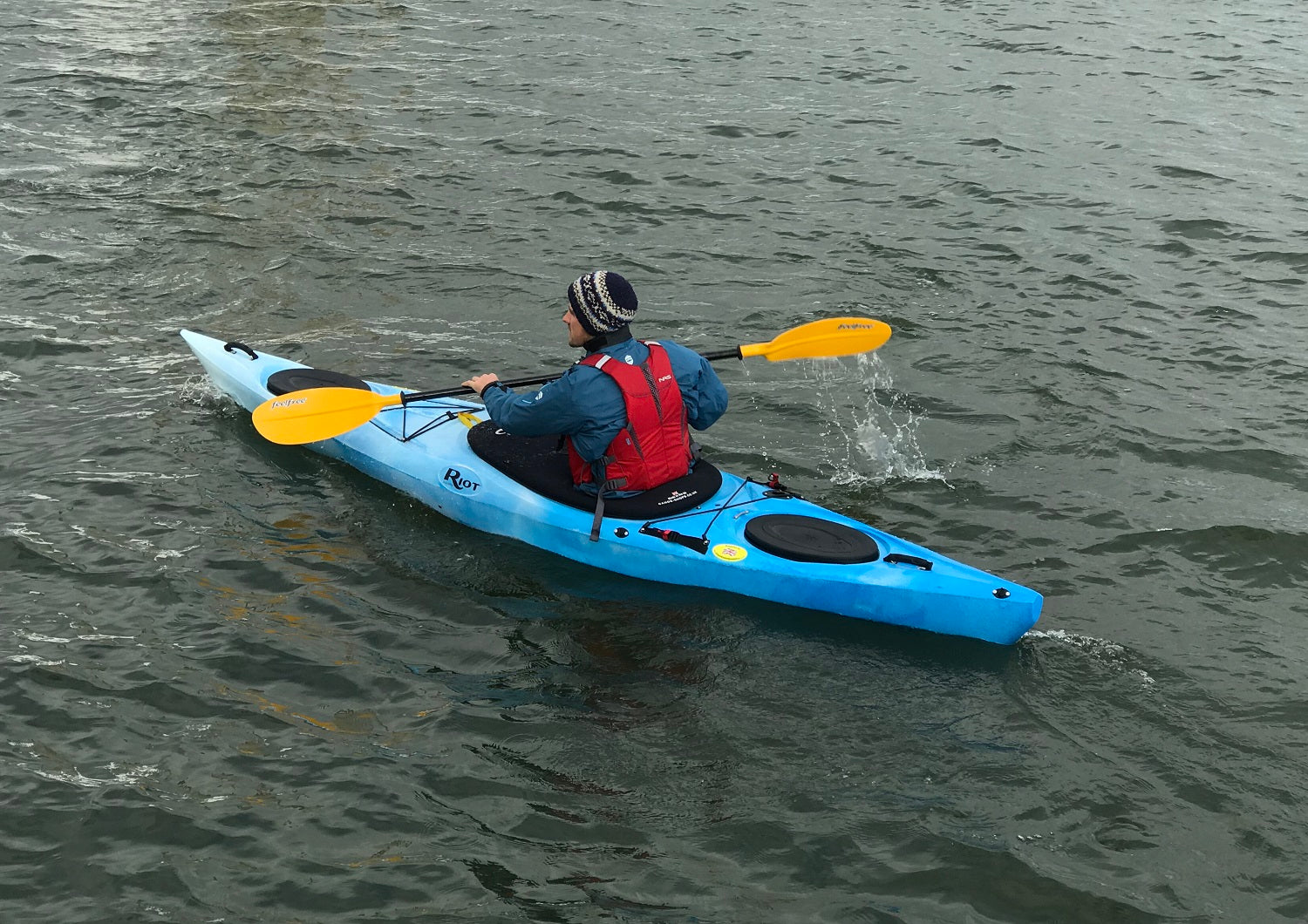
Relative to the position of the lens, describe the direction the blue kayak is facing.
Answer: facing away from the viewer and to the left of the viewer

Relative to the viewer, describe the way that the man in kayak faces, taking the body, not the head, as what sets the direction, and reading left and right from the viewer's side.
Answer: facing away from the viewer and to the left of the viewer
